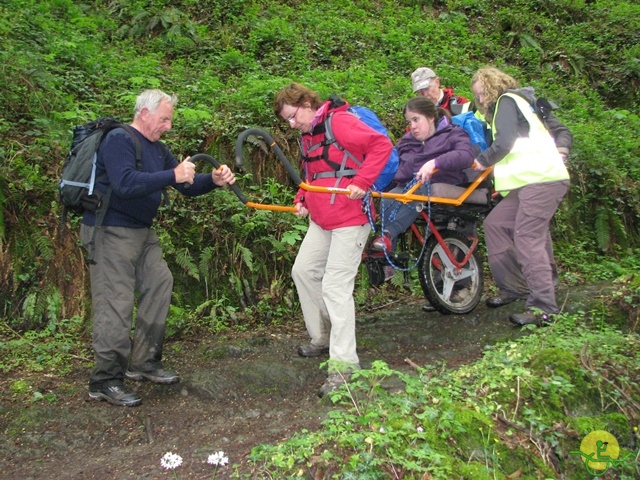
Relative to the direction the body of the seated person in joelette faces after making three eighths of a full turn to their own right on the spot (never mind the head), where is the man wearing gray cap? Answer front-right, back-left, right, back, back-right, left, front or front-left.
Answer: front

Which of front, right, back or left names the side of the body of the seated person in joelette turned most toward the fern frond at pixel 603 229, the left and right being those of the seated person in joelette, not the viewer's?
back

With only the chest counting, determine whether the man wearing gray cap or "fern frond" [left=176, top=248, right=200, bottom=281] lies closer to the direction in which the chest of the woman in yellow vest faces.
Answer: the fern frond

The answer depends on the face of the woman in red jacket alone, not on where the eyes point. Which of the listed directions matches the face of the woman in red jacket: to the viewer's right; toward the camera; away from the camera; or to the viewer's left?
to the viewer's left

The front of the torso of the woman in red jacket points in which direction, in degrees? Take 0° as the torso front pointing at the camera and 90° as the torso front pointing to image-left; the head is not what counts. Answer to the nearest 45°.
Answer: approximately 45°

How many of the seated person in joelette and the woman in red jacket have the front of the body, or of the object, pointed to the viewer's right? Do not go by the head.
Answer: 0

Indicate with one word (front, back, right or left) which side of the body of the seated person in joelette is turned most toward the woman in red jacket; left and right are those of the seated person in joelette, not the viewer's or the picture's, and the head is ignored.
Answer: front

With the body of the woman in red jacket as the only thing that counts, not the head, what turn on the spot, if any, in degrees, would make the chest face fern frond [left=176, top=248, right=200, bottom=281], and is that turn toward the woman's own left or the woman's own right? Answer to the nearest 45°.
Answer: approximately 90° to the woman's own right

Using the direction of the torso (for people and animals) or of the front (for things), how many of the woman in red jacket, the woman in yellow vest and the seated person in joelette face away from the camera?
0

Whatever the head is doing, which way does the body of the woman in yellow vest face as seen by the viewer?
to the viewer's left

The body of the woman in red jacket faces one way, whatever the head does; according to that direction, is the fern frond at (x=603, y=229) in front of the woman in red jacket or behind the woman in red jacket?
behind

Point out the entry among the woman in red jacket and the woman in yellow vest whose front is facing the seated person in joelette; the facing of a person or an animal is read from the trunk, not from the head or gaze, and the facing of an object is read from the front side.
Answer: the woman in yellow vest

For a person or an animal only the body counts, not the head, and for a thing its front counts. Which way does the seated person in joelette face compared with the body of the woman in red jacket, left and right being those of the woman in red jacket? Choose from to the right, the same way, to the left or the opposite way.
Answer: the same way

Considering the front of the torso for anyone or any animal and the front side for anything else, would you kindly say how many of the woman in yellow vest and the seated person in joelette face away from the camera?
0

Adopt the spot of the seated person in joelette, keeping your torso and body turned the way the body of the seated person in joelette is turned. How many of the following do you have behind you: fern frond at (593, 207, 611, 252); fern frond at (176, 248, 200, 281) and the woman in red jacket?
1

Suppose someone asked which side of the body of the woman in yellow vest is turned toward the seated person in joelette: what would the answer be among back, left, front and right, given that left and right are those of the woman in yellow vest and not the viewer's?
front

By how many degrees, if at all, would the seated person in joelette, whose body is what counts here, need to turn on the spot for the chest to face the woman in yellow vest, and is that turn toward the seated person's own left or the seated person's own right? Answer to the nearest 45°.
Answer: approximately 135° to the seated person's own left

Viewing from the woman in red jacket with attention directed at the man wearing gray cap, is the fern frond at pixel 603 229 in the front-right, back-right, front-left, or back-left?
front-right

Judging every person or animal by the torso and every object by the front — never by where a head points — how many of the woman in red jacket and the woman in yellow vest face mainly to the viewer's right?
0
